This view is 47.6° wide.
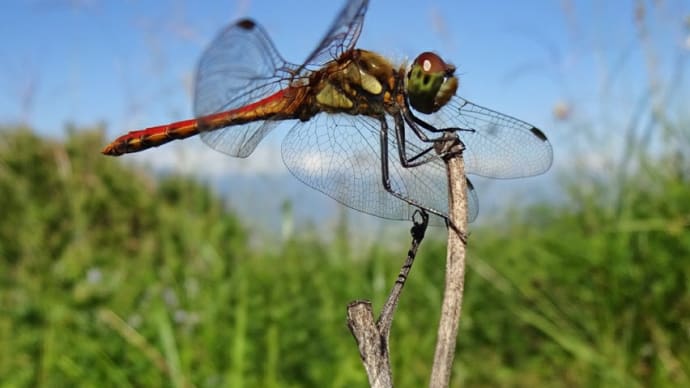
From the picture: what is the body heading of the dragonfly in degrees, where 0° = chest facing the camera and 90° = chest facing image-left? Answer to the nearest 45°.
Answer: approximately 270°
